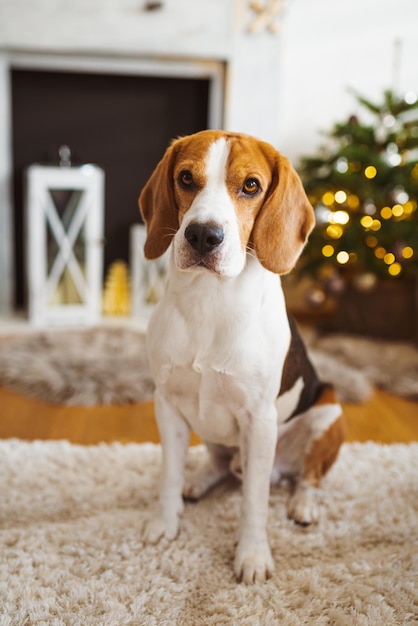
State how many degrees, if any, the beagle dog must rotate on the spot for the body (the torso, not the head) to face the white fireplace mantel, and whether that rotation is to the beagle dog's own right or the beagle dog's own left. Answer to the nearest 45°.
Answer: approximately 135° to the beagle dog's own right

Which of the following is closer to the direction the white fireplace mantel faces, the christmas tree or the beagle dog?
the beagle dog

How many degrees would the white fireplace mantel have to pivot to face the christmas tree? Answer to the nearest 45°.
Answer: approximately 45° to its left

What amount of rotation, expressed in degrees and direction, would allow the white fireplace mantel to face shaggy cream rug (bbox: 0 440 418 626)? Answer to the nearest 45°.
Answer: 0° — it already faces it

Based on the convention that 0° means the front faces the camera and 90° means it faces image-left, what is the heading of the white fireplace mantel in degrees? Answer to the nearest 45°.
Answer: approximately 0°
